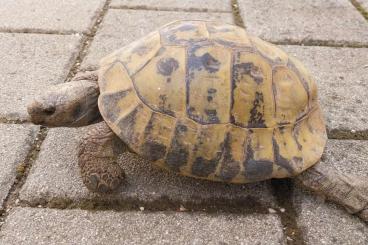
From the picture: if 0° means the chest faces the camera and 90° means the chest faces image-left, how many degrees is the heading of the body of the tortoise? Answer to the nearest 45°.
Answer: approximately 90°

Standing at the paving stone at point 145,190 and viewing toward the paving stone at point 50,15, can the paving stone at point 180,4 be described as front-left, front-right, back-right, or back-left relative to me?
front-right

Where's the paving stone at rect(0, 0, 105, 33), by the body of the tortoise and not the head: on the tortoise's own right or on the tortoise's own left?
on the tortoise's own right

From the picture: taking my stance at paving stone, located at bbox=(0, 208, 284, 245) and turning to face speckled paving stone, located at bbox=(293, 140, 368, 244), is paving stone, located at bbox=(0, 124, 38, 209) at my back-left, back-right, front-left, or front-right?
back-left

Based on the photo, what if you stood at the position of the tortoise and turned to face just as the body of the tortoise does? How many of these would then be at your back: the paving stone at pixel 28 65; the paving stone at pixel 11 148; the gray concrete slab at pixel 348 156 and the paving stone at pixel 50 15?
1

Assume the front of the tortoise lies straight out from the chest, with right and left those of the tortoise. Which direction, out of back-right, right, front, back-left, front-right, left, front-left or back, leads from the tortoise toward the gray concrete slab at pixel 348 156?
back

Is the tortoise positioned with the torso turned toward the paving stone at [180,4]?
no

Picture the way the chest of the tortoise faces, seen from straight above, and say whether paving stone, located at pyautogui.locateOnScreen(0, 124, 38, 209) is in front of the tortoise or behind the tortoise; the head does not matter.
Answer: in front

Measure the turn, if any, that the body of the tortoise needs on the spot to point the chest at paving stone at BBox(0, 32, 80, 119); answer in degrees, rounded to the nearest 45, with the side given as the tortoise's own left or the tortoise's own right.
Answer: approximately 45° to the tortoise's own right

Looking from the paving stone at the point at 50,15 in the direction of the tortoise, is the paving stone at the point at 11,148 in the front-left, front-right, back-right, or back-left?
front-right

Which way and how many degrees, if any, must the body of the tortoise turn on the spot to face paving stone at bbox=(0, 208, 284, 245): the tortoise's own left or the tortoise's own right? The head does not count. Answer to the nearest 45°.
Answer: approximately 45° to the tortoise's own left

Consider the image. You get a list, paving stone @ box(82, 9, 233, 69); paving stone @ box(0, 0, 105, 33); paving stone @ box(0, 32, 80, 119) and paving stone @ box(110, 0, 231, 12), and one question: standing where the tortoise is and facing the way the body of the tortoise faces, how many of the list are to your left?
0

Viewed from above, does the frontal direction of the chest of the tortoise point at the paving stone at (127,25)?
no
